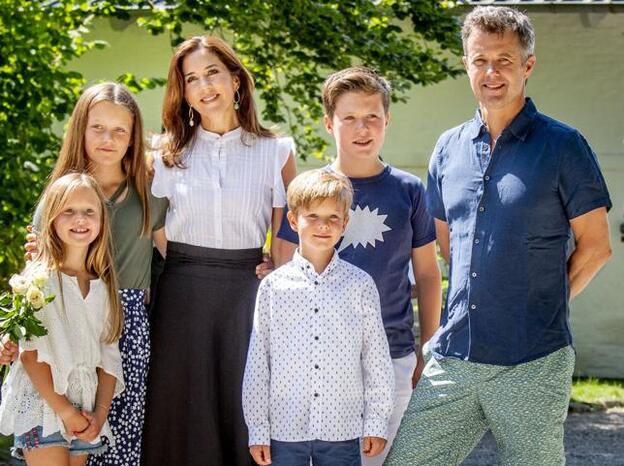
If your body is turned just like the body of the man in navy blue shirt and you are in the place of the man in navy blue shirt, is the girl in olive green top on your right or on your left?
on your right

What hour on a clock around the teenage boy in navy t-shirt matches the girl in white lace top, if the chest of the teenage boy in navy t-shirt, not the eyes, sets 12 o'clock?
The girl in white lace top is roughly at 3 o'clock from the teenage boy in navy t-shirt.

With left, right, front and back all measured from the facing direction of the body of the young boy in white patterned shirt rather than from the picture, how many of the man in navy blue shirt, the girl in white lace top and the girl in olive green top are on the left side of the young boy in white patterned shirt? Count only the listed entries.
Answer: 1

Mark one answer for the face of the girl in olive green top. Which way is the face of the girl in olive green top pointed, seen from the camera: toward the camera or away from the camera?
toward the camera

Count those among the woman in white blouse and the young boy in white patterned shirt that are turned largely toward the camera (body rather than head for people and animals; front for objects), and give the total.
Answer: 2

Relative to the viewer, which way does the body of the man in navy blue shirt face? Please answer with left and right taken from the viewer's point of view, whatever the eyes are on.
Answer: facing the viewer and to the left of the viewer

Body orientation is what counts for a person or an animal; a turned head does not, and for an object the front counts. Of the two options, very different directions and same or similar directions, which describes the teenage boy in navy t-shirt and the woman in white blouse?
same or similar directions

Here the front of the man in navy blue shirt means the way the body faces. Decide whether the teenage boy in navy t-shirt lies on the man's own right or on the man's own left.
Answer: on the man's own right

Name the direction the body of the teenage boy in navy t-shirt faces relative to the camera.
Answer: toward the camera

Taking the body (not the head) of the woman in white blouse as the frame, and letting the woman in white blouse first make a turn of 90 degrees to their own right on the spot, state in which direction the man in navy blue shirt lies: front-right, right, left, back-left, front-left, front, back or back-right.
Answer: back-left

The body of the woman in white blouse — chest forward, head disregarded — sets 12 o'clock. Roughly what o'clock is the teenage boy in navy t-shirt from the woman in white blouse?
The teenage boy in navy t-shirt is roughly at 10 o'clock from the woman in white blouse.

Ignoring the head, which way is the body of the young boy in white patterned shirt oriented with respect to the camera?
toward the camera

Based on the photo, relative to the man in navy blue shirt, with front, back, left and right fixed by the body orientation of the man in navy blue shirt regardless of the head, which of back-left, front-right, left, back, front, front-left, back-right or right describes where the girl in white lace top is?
front-right

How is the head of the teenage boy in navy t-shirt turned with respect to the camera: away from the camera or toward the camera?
toward the camera
